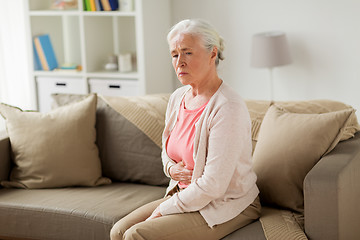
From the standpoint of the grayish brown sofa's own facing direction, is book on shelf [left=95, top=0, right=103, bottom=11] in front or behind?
behind

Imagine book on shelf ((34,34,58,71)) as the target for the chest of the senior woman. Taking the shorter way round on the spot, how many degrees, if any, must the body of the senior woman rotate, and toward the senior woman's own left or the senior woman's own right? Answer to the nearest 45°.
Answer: approximately 90° to the senior woman's own right

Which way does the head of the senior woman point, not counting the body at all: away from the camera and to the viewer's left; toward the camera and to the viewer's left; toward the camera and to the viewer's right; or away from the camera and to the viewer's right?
toward the camera and to the viewer's left

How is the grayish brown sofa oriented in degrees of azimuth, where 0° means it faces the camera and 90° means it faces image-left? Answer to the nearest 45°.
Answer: approximately 0°

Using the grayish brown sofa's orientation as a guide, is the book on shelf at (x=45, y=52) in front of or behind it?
behind

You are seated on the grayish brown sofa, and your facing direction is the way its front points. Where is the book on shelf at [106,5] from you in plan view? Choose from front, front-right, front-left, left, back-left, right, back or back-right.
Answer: back

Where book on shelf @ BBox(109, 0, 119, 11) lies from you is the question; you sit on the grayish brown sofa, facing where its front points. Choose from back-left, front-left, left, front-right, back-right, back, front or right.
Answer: back

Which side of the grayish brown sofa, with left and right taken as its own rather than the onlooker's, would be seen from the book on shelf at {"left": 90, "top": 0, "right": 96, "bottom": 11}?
back

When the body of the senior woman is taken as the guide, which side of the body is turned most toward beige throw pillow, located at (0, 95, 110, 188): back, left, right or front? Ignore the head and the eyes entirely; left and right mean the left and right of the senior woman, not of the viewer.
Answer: right
